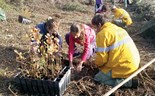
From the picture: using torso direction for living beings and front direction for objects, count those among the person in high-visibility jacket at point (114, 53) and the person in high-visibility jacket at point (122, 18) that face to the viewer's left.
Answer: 2

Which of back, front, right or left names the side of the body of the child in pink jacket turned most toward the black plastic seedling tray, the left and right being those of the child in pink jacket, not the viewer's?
front

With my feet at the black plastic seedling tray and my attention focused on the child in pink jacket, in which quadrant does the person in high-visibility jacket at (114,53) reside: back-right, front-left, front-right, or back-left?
front-right

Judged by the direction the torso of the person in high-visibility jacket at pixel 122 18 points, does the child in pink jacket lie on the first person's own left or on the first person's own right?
on the first person's own left

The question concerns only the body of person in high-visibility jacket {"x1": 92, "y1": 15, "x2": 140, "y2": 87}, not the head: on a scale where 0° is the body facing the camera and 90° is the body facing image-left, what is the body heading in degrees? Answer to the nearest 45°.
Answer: approximately 90°

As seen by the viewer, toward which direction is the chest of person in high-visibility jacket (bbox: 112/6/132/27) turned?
to the viewer's left

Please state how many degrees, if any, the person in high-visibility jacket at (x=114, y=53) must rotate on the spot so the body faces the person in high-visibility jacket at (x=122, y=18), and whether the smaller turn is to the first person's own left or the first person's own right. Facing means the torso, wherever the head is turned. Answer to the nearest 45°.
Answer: approximately 90° to the first person's own right

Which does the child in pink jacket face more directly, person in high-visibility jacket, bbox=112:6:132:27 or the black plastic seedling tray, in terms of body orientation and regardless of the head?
the black plastic seedling tray

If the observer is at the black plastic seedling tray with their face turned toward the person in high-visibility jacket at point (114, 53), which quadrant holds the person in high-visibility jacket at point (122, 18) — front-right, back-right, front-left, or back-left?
front-left

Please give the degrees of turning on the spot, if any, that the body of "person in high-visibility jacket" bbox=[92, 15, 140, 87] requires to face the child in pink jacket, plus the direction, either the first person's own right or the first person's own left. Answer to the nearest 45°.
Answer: approximately 45° to the first person's own right

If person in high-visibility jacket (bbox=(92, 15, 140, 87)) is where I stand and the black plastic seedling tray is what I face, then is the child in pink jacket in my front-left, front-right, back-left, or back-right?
front-right
